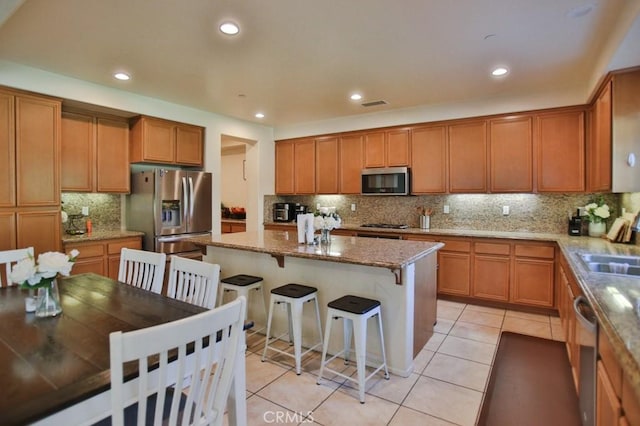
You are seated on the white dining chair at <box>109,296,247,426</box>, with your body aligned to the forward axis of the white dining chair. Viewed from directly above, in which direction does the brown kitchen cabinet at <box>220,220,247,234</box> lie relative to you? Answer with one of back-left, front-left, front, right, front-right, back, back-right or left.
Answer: front-right

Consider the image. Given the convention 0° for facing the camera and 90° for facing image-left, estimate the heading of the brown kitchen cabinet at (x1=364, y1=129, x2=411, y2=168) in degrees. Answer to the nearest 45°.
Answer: approximately 45°

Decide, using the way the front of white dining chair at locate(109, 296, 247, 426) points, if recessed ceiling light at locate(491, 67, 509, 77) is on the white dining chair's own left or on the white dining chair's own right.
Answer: on the white dining chair's own right

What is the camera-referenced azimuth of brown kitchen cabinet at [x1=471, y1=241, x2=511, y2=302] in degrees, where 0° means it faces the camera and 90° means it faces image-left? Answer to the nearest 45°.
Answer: approximately 0°

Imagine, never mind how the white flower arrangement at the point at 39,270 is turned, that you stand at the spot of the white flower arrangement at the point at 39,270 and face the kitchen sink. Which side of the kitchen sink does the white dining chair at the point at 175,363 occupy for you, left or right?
right

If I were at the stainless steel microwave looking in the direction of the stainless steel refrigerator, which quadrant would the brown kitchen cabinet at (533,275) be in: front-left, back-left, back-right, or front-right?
back-left

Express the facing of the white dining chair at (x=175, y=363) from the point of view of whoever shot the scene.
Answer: facing away from the viewer and to the left of the viewer

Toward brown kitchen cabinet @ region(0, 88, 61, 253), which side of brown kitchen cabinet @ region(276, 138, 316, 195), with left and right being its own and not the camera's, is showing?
front

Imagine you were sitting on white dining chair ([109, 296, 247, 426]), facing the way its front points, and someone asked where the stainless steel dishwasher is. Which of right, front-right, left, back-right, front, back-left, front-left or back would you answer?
back-right

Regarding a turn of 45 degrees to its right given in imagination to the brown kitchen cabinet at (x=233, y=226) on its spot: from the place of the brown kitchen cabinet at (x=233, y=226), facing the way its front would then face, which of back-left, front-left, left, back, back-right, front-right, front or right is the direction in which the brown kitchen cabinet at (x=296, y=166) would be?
back-left

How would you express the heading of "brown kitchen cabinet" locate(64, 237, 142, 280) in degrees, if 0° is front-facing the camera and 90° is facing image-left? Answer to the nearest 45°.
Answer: approximately 315°

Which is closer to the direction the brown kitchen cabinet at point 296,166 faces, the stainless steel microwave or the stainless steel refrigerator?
the stainless steel refrigerator

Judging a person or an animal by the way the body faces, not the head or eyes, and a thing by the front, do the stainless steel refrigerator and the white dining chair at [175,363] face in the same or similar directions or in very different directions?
very different directions

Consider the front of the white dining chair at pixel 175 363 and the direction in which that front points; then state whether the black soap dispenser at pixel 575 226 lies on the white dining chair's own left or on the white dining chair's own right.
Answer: on the white dining chair's own right
